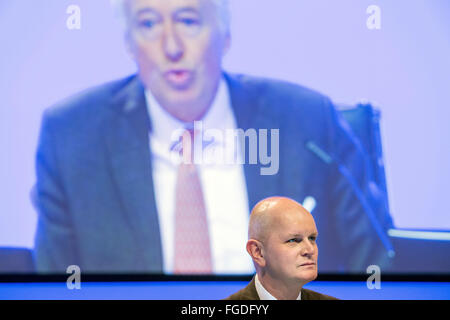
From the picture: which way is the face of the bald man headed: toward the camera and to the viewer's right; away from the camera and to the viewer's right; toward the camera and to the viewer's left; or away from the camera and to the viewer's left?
toward the camera and to the viewer's right

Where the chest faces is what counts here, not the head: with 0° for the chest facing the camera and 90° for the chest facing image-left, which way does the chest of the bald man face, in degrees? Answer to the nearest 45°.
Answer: approximately 315°
